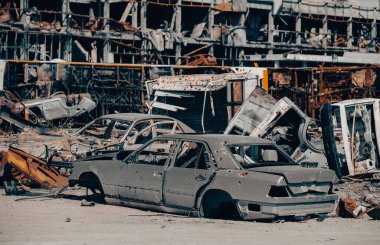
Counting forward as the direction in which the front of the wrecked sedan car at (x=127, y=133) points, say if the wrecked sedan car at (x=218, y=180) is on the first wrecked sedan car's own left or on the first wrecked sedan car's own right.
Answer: on the first wrecked sedan car's own left

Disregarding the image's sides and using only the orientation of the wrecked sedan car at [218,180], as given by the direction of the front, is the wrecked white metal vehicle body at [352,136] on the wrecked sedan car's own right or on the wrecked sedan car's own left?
on the wrecked sedan car's own right

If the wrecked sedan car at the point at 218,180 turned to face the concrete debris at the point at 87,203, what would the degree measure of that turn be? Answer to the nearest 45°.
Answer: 0° — it already faces it

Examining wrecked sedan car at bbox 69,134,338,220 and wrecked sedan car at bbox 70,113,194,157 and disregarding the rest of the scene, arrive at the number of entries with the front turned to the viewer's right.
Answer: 0

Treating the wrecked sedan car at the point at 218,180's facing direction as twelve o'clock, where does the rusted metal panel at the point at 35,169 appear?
The rusted metal panel is roughly at 12 o'clock from the wrecked sedan car.

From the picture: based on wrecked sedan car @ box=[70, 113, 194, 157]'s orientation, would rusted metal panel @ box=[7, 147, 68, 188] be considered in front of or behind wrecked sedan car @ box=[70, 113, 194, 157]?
in front

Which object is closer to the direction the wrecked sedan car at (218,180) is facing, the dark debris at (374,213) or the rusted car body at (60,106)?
the rusted car body

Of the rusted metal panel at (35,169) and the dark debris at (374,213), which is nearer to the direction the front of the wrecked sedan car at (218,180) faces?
the rusted metal panel

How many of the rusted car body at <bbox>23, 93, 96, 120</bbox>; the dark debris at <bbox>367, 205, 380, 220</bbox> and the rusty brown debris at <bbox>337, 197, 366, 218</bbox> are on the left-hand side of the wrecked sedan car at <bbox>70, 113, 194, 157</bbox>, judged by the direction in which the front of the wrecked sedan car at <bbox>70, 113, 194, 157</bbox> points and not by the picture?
2

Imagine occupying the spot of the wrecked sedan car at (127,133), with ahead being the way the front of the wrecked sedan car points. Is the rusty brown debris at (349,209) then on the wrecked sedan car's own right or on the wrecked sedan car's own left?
on the wrecked sedan car's own left

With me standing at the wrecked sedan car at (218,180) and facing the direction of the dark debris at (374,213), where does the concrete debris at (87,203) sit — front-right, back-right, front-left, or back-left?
back-right

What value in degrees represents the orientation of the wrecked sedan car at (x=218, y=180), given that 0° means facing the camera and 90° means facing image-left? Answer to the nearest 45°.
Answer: approximately 135°
